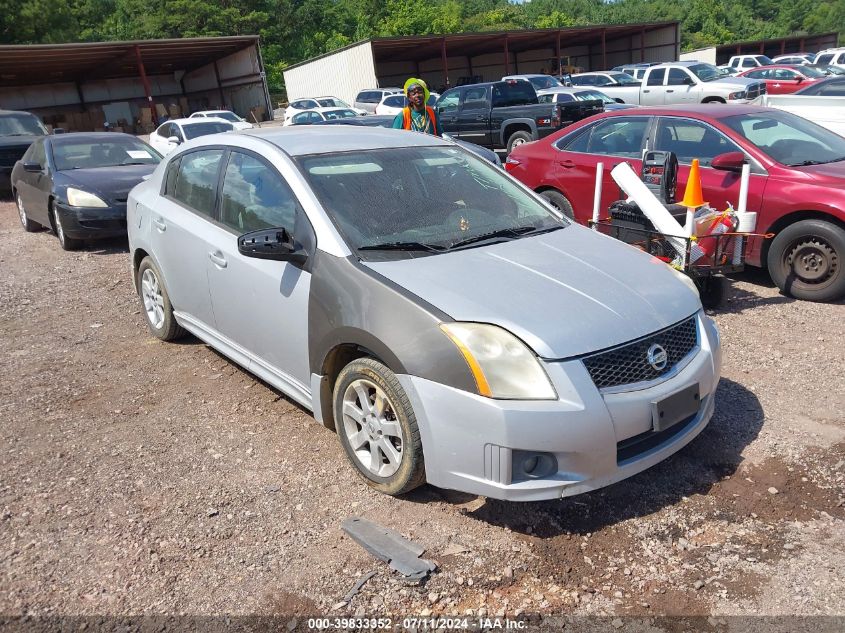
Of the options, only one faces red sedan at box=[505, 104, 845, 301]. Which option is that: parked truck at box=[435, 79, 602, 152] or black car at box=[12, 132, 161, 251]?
the black car

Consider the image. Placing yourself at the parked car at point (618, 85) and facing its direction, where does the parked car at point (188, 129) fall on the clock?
the parked car at point (188, 129) is roughly at 3 o'clock from the parked car at point (618, 85).

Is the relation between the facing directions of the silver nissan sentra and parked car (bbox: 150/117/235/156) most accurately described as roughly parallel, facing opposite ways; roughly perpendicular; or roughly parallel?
roughly parallel

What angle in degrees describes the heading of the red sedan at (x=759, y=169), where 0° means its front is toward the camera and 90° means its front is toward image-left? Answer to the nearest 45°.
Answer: approximately 315°

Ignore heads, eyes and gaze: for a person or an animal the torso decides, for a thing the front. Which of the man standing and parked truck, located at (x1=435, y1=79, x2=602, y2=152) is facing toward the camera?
the man standing

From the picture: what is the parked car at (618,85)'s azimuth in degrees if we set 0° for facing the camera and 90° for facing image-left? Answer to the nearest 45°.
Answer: approximately 315°

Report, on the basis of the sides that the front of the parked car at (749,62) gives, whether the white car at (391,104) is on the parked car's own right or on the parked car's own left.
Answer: on the parked car's own right

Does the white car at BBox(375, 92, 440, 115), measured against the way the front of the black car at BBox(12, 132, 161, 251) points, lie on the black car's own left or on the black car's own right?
on the black car's own left

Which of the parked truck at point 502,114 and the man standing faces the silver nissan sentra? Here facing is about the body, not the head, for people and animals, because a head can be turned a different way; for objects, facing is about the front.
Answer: the man standing

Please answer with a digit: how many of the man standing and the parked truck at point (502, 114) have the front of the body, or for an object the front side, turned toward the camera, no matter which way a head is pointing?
1

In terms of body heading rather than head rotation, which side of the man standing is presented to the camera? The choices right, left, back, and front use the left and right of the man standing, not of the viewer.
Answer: front

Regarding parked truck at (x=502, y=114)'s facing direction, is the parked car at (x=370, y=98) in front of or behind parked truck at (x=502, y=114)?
in front
